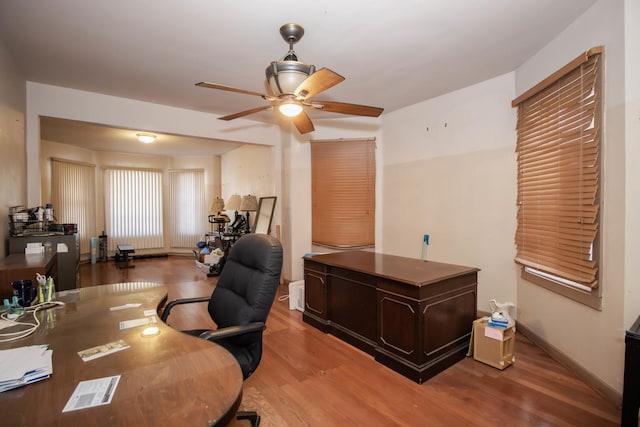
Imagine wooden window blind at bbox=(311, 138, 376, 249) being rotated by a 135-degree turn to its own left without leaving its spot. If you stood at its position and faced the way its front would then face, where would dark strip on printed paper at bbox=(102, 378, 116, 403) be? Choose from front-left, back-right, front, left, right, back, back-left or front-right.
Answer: back-right

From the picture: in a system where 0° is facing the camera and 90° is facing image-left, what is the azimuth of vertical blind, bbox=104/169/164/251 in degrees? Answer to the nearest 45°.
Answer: approximately 0°

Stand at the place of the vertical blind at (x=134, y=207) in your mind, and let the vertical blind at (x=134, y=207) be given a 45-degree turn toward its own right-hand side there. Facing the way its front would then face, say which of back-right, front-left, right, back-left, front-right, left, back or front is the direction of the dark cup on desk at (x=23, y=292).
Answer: front-left

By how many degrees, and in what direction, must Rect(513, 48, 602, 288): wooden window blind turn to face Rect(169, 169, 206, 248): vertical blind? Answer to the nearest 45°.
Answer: approximately 45° to its right

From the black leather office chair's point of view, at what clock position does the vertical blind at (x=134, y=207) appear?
The vertical blind is roughly at 4 o'clock from the black leather office chair.

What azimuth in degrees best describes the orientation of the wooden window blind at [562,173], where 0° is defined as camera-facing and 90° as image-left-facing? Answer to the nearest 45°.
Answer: approximately 45°

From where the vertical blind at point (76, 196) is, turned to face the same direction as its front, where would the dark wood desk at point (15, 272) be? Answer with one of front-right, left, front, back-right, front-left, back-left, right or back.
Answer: front-right

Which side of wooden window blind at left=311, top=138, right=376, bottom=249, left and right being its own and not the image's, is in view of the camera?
front

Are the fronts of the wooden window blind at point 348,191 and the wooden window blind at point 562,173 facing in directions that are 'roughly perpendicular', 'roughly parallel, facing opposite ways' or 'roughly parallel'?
roughly perpendicular

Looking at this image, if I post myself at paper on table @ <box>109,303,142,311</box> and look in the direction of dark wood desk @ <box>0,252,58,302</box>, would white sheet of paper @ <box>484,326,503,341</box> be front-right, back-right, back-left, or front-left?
back-right

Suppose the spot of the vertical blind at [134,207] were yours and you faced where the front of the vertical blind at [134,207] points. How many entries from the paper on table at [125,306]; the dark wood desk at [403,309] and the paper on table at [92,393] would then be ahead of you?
3

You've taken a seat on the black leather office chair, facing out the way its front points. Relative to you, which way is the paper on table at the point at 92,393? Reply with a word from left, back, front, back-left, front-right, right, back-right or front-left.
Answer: front

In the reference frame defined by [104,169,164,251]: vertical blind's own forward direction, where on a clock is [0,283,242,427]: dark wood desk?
The dark wood desk is roughly at 12 o'clock from the vertical blind.

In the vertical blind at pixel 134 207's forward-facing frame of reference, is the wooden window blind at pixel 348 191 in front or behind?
in front

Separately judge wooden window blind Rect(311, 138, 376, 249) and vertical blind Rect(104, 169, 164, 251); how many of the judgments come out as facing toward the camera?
2

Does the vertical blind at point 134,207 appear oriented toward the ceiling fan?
yes
